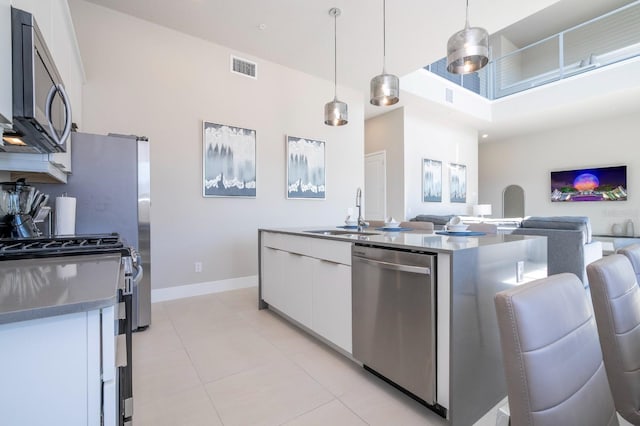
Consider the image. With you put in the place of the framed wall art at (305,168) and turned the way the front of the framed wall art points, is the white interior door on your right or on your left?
on your left

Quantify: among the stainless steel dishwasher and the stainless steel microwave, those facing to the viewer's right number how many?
1

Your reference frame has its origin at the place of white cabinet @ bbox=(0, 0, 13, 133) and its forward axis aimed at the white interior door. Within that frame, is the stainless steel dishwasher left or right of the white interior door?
right

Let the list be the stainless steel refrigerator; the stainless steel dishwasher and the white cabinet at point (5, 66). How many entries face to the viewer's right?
2

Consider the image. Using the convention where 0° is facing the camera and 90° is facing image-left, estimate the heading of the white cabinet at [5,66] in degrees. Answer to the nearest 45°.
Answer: approximately 270°

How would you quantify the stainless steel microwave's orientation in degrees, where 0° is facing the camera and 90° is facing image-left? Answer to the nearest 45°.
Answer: approximately 270°

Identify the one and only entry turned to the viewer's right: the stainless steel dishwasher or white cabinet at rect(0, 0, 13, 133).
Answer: the white cabinet

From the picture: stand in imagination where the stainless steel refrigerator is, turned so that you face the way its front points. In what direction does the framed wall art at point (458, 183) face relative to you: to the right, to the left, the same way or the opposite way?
to the right

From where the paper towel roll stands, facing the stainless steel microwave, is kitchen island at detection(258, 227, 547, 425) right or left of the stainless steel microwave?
left

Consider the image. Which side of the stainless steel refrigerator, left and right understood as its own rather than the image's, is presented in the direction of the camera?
right

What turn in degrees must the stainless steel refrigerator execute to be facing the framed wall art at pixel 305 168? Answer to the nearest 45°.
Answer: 0° — it already faces it

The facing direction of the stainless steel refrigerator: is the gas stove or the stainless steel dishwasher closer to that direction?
the stainless steel dishwasher

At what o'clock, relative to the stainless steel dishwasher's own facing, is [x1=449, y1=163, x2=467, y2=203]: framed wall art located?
The framed wall art is roughly at 5 o'clock from the stainless steel dishwasher.

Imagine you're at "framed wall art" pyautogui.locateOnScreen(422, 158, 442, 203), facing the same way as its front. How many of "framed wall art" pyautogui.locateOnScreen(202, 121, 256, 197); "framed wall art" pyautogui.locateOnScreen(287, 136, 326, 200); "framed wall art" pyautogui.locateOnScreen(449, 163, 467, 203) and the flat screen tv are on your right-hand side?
2

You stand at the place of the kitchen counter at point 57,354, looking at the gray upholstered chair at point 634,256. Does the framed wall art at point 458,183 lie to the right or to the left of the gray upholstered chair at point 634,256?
left

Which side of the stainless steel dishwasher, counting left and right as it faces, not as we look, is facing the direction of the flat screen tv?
back
